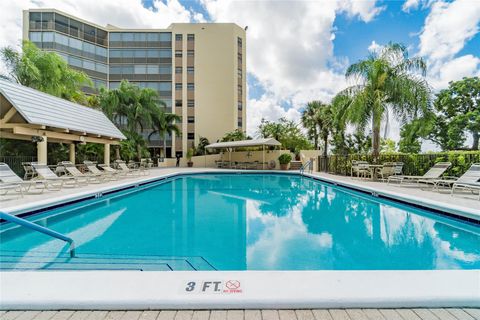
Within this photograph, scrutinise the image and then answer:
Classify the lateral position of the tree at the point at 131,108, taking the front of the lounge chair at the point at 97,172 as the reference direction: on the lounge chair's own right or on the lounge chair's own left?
on the lounge chair's own left

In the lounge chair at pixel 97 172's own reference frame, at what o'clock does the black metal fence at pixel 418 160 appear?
The black metal fence is roughly at 11 o'clock from the lounge chair.

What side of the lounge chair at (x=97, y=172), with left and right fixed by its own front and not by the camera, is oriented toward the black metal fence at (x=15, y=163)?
back

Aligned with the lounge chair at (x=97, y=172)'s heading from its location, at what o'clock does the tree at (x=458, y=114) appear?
The tree is roughly at 12 o'clock from the lounge chair.

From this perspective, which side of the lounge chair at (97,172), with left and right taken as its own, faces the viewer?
right

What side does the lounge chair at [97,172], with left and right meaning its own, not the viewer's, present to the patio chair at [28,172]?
back

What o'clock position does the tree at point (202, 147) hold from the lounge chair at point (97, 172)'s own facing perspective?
The tree is roughly at 10 o'clock from the lounge chair.
